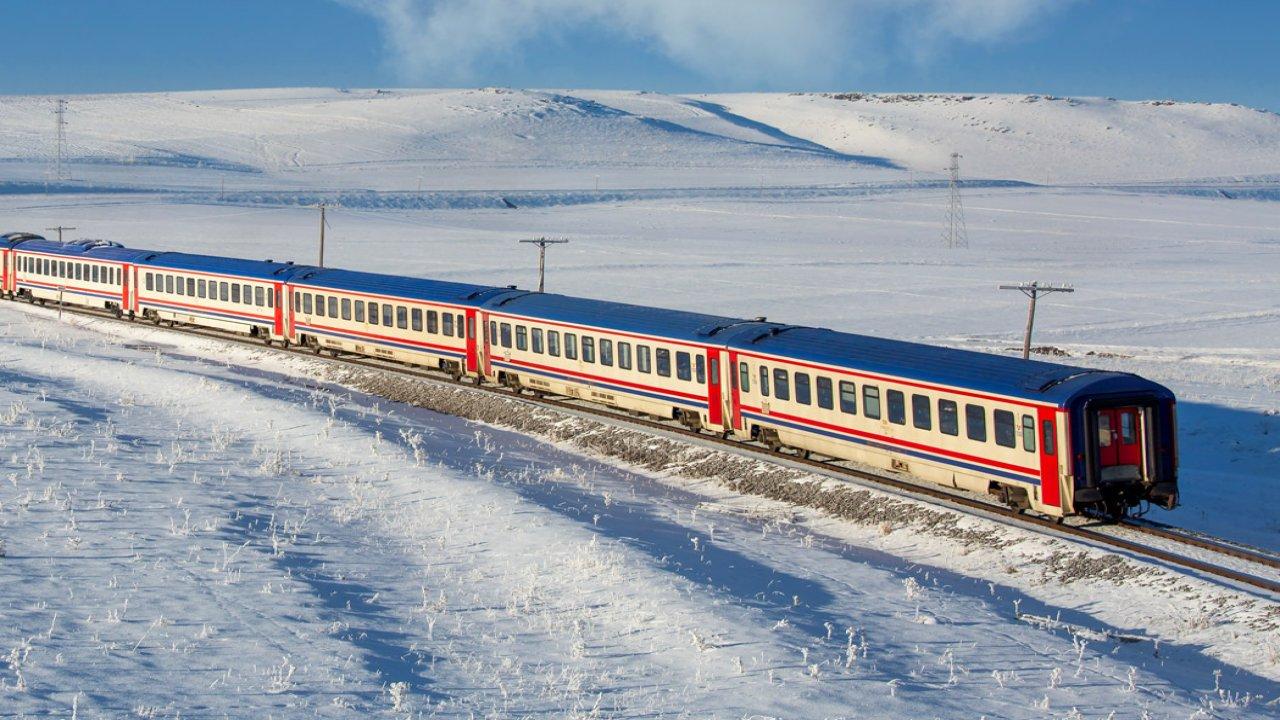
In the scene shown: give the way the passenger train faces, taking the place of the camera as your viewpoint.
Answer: facing away from the viewer and to the left of the viewer
